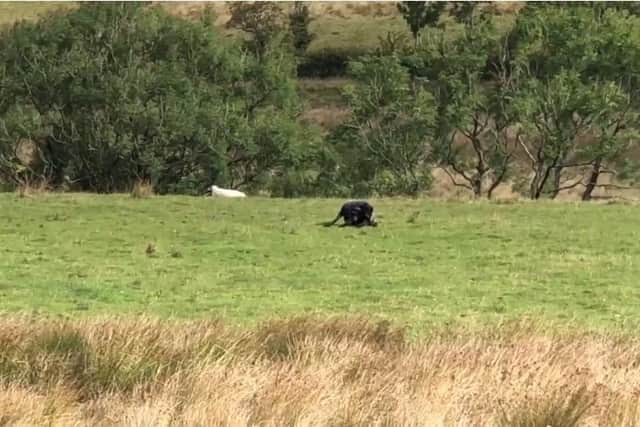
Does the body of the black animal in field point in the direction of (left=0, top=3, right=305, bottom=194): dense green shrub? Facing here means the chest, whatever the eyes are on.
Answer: no

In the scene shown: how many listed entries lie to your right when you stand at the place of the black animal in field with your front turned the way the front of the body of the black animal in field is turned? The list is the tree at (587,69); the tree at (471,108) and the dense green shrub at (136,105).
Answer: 0

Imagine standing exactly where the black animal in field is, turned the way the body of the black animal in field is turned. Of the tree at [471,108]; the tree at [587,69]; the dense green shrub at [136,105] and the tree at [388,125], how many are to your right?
0

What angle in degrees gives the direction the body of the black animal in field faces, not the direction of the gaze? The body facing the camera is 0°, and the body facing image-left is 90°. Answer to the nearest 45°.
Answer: approximately 270°

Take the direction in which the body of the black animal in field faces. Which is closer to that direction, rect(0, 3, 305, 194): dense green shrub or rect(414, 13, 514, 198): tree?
the tree

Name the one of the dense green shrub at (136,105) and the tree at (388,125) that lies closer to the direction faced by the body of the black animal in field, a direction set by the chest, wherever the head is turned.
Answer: the tree

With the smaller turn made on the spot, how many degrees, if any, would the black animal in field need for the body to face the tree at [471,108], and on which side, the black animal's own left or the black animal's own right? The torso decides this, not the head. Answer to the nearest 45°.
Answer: approximately 90° to the black animal's own left

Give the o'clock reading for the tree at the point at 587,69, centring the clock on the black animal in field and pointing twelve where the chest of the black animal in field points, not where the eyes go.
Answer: The tree is roughly at 10 o'clock from the black animal in field.

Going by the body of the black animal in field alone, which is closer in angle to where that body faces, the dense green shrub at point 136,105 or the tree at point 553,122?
the tree

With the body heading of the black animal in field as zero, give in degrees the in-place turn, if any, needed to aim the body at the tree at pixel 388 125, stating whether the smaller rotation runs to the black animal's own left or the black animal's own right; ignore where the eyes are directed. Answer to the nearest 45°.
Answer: approximately 90° to the black animal's own left

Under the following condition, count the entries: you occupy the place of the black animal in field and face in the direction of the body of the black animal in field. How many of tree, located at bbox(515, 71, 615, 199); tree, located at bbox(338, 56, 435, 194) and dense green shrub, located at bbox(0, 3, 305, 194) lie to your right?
0

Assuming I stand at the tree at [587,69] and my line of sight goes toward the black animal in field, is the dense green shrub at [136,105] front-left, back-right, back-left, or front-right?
front-right

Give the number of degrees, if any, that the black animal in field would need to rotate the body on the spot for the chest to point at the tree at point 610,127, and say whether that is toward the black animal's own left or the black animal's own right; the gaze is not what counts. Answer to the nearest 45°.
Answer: approximately 45° to the black animal's own left

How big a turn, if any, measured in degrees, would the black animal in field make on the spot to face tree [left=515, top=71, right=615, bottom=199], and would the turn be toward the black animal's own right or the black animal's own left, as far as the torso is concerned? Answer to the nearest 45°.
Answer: approximately 45° to the black animal's own left

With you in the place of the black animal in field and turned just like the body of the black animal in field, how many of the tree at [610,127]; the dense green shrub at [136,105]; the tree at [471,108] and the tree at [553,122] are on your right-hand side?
0
